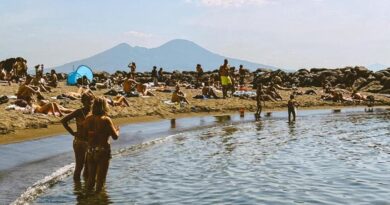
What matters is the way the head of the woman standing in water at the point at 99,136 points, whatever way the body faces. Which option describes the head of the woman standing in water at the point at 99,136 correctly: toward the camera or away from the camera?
away from the camera

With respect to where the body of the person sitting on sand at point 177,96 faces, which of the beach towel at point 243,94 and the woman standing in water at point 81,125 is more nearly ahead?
the woman standing in water

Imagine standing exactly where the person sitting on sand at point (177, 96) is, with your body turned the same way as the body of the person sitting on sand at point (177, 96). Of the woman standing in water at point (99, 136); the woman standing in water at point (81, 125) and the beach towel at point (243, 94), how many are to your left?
1

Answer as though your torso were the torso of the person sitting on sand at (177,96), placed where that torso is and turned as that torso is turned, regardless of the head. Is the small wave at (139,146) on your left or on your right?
on your right

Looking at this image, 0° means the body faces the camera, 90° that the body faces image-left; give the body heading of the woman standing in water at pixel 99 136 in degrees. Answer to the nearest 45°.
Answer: approximately 225°

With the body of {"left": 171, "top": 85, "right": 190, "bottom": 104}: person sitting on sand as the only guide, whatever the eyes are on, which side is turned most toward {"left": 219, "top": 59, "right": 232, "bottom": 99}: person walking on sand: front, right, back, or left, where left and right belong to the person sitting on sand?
front

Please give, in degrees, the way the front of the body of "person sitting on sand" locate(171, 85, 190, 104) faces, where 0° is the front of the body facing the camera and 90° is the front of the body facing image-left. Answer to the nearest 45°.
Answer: approximately 315°

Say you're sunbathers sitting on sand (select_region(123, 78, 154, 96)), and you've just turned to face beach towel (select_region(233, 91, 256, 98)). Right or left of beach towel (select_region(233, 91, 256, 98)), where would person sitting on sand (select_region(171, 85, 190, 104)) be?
right

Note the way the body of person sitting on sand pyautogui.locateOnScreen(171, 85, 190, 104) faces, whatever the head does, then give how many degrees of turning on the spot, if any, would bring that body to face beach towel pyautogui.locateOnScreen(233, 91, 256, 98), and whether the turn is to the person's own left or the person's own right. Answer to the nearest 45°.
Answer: approximately 90° to the person's own left

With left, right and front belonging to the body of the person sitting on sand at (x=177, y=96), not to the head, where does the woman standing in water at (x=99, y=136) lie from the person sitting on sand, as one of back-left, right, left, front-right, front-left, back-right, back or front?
front-right

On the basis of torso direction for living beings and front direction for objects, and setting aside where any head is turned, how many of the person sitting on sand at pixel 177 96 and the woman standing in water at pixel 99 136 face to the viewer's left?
0
